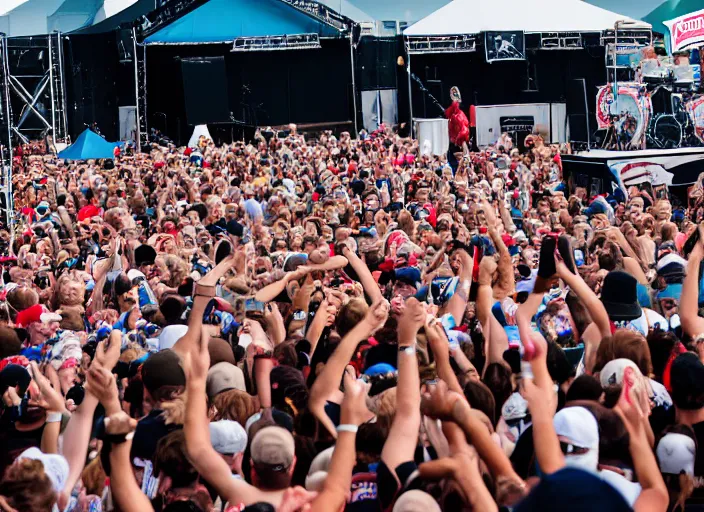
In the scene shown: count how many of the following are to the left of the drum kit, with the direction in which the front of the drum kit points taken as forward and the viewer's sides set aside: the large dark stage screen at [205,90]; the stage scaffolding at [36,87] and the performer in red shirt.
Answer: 0

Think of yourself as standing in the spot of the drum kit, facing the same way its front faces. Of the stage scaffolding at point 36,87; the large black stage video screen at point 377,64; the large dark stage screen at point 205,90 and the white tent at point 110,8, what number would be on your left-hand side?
0

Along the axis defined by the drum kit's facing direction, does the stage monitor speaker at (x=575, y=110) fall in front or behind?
behind

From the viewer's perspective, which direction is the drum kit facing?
toward the camera

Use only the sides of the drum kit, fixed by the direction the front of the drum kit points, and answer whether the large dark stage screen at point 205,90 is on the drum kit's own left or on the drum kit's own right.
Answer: on the drum kit's own right

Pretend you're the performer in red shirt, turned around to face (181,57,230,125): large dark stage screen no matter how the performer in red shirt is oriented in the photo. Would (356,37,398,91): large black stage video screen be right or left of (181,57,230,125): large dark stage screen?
right

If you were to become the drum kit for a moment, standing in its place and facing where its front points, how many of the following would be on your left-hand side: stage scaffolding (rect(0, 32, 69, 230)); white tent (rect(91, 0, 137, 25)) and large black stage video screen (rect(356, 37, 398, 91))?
0

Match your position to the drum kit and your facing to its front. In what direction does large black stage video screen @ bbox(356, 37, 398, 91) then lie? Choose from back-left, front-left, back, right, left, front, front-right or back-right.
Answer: back-right

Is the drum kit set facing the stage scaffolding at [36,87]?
no

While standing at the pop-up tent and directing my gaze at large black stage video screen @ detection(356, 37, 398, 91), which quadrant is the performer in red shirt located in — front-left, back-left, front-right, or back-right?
front-right

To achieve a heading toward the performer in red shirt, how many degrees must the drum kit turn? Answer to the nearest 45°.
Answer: approximately 135° to its right

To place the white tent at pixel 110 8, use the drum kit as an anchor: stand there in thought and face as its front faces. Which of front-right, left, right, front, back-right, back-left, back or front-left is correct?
back-right

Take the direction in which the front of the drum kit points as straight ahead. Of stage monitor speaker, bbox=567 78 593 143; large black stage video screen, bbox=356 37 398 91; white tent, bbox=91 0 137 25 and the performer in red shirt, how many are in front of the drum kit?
0

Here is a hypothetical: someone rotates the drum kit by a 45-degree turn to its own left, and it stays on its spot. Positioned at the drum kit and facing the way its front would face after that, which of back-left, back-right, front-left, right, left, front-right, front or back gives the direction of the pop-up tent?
back-right
